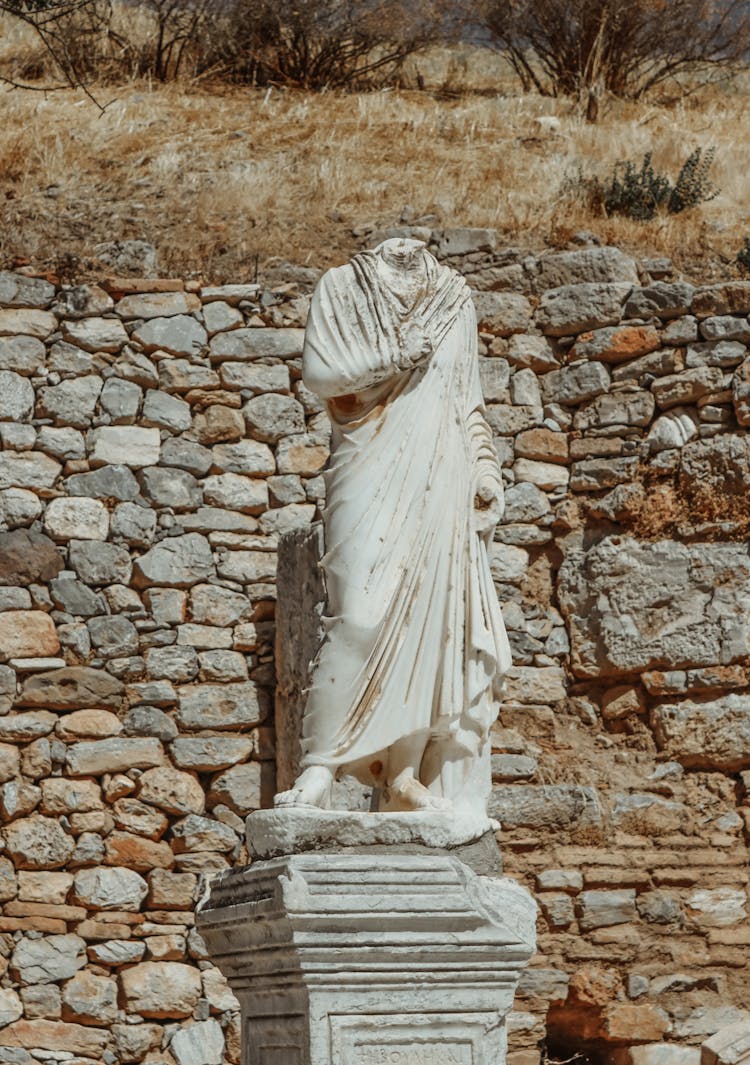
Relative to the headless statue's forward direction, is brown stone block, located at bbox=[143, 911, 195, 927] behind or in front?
behind

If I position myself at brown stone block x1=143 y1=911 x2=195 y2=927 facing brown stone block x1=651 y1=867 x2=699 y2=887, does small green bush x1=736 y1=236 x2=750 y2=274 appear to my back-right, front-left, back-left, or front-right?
front-left

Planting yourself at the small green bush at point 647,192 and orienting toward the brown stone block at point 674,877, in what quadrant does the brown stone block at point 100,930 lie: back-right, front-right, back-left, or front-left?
front-right

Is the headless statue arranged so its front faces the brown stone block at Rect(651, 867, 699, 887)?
no

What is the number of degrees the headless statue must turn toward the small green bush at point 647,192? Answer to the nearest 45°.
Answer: approximately 180°

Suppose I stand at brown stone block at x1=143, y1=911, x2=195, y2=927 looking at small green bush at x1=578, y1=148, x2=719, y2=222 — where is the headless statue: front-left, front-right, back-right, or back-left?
back-right

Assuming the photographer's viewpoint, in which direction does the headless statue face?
facing the viewer

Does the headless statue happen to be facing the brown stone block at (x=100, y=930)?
no

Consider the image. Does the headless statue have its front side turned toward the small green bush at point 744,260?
no
